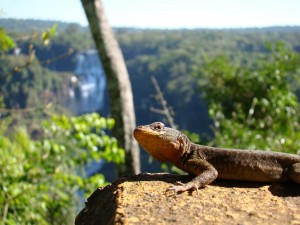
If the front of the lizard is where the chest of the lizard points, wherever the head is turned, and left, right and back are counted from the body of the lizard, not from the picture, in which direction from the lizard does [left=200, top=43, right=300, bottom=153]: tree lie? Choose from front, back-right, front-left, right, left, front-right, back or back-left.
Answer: right

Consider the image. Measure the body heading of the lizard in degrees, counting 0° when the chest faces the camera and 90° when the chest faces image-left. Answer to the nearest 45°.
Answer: approximately 90°
